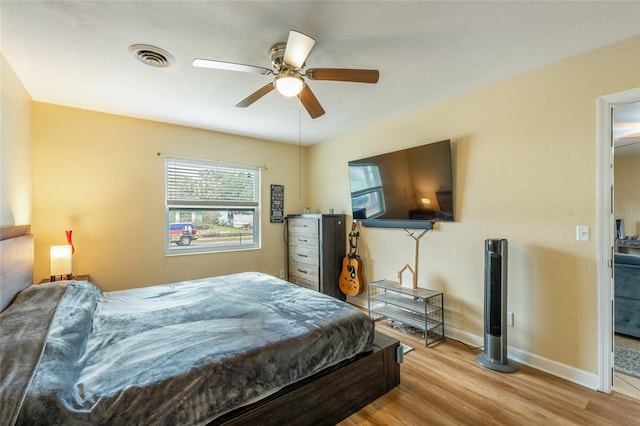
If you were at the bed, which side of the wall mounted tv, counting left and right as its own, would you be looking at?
front

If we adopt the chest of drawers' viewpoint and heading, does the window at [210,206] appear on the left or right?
on its right

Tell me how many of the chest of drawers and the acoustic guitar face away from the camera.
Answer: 0

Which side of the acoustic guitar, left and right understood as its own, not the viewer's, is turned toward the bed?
front

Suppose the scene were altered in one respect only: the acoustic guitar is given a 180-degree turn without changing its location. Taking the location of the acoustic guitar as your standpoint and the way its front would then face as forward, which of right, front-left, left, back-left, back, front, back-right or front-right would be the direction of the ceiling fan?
back-right

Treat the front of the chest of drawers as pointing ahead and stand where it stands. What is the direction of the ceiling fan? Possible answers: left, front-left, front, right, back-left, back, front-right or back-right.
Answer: front-left

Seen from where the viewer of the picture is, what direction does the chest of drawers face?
facing the viewer and to the left of the viewer

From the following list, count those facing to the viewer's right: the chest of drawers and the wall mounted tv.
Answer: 0

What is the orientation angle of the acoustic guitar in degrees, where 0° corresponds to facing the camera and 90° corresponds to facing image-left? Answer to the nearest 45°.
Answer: approximately 45°

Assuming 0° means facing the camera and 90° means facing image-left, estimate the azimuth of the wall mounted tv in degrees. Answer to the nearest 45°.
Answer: approximately 45°

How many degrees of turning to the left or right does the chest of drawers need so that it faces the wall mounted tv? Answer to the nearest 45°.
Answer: approximately 90° to its left

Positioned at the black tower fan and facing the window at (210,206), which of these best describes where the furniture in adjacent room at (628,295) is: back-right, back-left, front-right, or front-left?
back-right

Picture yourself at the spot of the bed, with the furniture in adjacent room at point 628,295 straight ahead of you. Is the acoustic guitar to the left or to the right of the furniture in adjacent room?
left

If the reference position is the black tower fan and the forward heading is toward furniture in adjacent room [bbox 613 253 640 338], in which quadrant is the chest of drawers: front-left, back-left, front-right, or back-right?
back-left

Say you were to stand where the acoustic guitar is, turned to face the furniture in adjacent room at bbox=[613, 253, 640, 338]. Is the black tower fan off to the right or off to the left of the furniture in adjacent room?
right
